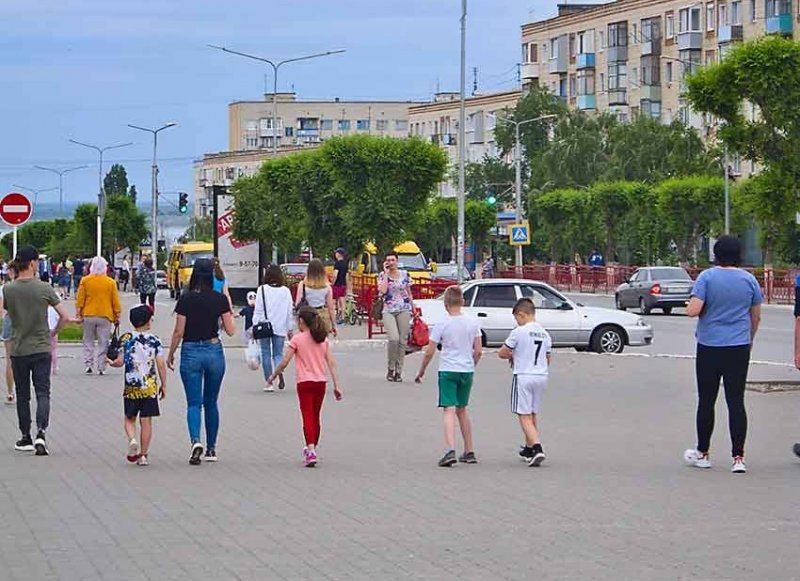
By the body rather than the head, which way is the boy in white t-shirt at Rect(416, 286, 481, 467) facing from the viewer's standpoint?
away from the camera

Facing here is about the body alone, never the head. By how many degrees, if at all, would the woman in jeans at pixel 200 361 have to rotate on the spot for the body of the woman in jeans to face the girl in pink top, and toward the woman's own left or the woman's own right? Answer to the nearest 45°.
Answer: approximately 90° to the woman's own right

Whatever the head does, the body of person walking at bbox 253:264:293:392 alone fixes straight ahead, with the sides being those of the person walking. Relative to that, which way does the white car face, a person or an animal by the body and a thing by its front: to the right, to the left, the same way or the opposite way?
to the right

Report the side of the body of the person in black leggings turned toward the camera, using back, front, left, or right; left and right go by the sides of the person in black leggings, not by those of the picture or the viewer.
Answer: back

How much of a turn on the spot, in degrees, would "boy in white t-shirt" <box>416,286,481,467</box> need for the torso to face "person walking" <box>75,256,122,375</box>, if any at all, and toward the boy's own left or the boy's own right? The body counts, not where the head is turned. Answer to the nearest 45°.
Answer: approximately 45° to the boy's own left

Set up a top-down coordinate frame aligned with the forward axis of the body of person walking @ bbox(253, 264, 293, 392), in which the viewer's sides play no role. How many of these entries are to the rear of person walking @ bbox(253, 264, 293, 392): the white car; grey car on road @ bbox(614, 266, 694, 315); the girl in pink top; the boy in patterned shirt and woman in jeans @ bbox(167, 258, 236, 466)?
3

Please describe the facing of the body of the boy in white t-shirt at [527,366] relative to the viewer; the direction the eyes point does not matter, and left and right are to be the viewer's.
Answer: facing away from the viewer and to the left of the viewer

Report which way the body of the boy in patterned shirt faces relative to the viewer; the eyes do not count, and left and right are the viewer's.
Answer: facing away from the viewer

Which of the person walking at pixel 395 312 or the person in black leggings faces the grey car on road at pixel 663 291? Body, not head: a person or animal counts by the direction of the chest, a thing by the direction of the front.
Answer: the person in black leggings

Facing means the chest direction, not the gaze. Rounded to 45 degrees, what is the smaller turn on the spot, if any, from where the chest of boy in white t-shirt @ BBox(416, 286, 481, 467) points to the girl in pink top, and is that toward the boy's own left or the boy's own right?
approximately 90° to the boy's own left

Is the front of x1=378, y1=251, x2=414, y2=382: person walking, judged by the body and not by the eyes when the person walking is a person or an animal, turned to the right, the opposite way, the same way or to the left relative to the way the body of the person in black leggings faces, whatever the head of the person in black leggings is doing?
the opposite way
